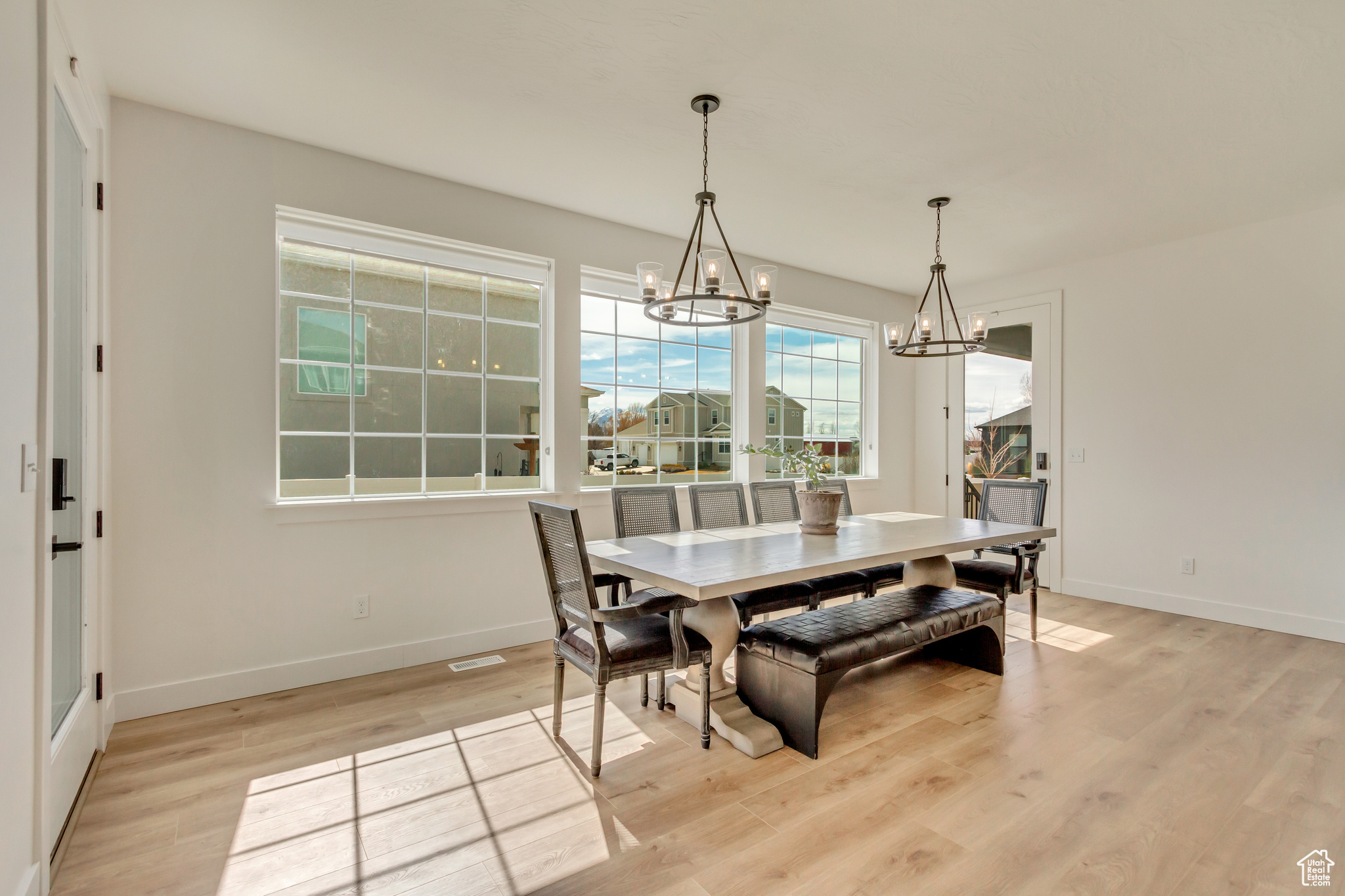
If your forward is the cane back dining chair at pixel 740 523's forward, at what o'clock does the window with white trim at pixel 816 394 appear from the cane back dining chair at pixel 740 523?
The window with white trim is roughly at 8 o'clock from the cane back dining chair.

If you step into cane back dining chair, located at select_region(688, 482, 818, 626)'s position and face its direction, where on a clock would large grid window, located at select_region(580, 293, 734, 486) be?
The large grid window is roughly at 6 o'clock from the cane back dining chair.

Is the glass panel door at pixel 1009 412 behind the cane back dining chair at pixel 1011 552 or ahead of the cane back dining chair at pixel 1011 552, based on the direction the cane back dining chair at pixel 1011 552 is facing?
behind

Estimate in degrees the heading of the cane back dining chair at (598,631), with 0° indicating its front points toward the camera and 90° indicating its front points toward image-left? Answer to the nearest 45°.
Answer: approximately 225°

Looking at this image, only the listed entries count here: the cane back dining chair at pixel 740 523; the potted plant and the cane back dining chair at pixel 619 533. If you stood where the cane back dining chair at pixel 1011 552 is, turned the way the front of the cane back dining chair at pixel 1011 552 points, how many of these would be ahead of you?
3

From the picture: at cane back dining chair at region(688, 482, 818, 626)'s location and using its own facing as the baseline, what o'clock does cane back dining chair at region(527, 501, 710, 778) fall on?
cane back dining chair at region(527, 501, 710, 778) is roughly at 2 o'clock from cane back dining chair at region(688, 482, 818, 626).

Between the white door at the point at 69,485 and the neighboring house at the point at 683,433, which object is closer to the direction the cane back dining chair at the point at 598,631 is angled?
the neighboring house

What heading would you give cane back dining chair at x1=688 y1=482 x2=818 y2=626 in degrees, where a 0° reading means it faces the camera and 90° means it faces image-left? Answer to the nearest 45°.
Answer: approximately 315°

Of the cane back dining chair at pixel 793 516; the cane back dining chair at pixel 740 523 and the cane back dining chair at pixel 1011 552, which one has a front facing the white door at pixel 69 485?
the cane back dining chair at pixel 1011 552

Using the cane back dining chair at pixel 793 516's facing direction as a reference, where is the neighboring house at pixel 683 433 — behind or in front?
behind
